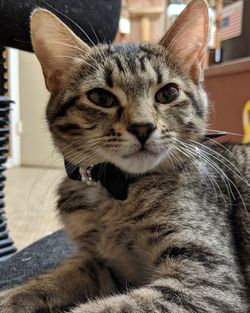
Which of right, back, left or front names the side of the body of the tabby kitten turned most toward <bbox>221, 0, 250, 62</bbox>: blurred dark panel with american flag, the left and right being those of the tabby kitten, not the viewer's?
back

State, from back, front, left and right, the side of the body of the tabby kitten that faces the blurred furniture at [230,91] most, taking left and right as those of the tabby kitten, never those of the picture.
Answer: back

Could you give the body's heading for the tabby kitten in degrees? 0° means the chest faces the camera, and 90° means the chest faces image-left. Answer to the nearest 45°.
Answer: approximately 45°
